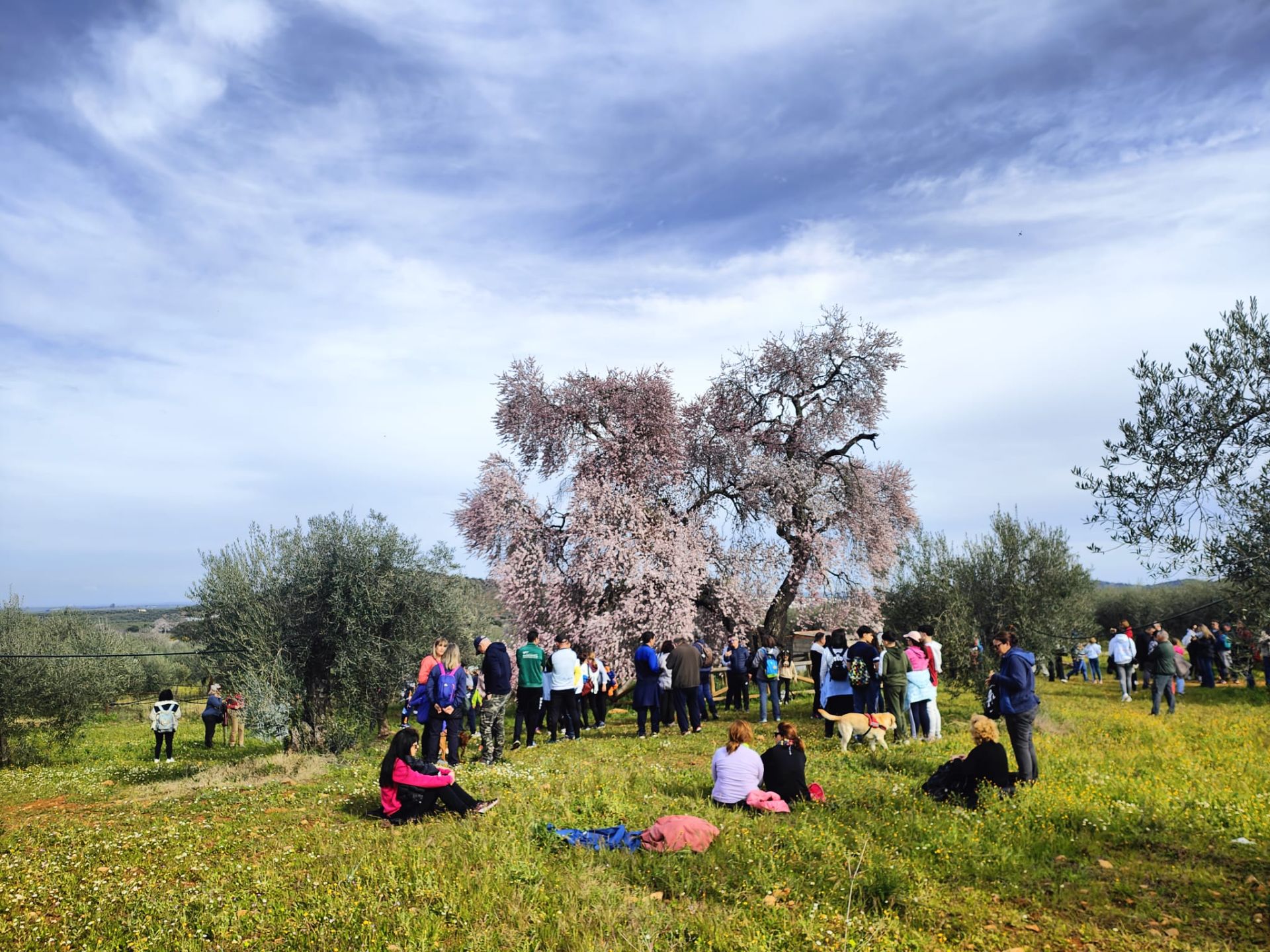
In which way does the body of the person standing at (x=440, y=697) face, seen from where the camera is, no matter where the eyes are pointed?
away from the camera

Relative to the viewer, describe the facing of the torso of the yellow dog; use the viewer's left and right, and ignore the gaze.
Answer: facing to the right of the viewer

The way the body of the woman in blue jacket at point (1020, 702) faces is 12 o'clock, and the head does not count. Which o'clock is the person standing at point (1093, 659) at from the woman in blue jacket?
The person standing is roughly at 3 o'clock from the woman in blue jacket.

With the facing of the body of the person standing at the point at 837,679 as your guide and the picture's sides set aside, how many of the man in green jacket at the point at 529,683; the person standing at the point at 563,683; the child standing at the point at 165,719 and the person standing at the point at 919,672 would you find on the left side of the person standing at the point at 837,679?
3

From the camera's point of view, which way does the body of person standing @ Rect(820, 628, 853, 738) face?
away from the camera

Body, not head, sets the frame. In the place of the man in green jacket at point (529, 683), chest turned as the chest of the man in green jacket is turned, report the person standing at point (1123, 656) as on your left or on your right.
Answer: on your right

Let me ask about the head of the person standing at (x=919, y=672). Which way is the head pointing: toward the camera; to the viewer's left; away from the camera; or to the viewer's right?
to the viewer's left

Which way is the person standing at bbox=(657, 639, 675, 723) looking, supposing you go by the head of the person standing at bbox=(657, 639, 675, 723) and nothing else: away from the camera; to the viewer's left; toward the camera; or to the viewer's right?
away from the camera

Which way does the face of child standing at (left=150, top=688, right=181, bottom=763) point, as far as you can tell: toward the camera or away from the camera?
away from the camera

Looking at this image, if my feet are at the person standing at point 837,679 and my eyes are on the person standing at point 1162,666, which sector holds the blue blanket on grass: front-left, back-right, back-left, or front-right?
back-right

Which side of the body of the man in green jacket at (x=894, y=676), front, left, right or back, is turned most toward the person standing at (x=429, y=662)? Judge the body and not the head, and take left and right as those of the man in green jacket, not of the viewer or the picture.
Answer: left

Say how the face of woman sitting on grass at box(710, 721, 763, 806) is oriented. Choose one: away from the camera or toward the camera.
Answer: away from the camera

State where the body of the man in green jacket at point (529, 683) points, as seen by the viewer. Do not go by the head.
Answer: away from the camera

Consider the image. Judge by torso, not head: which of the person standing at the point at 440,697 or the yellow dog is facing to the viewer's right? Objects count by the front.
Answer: the yellow dog
